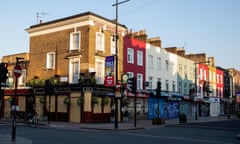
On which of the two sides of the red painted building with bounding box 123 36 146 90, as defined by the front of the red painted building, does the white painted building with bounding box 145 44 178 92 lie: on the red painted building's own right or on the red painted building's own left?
on the red painted building's own left

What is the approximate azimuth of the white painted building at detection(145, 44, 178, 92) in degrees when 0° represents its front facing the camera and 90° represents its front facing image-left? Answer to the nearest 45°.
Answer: approximately 315°

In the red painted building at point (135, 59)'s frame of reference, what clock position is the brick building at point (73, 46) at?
The brick building is roughly at 3 o'clock from the red painted building.

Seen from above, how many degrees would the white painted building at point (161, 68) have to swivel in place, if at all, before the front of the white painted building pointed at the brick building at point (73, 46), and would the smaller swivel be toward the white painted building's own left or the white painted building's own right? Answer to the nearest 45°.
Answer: approximately 90° to the white painted building's own right

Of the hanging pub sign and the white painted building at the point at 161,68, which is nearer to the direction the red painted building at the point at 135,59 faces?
the hanging pub sign

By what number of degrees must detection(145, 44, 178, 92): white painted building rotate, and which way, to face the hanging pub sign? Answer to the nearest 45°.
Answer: approximately 45° to its right

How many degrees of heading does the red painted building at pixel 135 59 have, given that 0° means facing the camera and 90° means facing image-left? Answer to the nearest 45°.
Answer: approximately 315°
